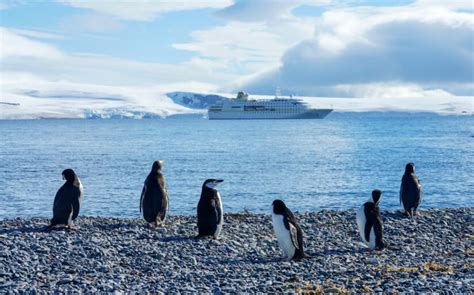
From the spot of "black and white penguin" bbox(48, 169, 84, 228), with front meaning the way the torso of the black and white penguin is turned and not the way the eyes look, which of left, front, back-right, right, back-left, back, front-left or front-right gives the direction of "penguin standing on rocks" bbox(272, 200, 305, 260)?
front-right

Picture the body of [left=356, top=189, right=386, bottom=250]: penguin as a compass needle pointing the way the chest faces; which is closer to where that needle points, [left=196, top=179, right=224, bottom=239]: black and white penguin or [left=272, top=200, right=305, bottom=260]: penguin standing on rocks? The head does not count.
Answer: the black and white penguin

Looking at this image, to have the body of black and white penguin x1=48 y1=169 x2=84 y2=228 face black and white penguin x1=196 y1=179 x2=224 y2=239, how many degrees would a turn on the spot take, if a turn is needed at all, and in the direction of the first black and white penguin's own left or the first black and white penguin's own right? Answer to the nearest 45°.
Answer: approximately 45° to the first black and white penguin's own right

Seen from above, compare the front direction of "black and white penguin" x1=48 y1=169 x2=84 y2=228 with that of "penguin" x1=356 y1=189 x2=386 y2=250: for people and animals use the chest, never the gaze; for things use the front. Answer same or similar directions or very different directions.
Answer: very different directions

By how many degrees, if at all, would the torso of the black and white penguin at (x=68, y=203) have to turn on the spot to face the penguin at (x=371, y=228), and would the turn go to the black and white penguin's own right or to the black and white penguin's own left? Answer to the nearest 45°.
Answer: approximately 45° to the black and white penguin's own right

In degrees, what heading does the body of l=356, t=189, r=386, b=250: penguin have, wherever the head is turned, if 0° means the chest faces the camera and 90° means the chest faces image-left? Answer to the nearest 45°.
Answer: approximately 90°

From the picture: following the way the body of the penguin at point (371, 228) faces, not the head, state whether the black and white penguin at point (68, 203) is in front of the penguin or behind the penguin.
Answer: in front

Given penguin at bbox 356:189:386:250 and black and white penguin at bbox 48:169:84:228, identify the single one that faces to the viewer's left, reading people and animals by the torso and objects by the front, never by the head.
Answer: the penguin

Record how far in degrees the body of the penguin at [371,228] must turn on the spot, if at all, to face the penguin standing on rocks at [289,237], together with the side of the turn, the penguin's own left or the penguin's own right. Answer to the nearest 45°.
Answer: approximately 45° to the penguin's own left

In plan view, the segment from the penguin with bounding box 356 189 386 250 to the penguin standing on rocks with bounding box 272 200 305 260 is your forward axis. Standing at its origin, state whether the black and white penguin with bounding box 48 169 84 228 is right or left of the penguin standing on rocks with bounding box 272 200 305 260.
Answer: right
